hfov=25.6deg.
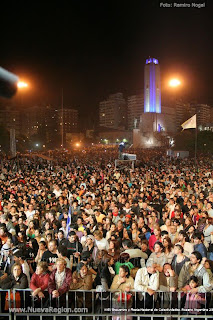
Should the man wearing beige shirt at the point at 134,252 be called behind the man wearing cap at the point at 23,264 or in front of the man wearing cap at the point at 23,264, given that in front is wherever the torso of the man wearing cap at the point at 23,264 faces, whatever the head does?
behind

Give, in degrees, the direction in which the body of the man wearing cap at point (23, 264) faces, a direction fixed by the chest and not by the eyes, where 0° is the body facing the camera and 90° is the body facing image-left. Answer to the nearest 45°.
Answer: approximately 45°

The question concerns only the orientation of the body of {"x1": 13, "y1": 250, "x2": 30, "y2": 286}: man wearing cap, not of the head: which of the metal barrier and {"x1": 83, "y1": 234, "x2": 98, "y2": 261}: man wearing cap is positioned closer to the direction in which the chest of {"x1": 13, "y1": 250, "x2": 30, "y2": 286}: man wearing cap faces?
the metal barrier

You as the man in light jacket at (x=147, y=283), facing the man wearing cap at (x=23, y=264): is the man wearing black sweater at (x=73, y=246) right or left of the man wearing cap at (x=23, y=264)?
right

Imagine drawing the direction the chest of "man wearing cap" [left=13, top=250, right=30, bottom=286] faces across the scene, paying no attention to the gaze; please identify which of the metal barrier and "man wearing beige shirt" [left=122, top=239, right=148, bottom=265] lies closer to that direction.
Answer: the metal barrier

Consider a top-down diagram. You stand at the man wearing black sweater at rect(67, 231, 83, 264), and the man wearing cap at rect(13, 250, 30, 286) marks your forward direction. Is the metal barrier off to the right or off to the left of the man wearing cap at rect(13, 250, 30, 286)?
left

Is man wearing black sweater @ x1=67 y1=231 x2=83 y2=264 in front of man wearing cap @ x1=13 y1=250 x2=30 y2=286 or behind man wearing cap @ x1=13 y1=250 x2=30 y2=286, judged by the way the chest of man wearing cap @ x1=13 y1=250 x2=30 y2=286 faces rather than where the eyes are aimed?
behind

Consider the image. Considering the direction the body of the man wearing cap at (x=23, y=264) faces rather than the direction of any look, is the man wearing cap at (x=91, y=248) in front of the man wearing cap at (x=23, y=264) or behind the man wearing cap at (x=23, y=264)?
behind

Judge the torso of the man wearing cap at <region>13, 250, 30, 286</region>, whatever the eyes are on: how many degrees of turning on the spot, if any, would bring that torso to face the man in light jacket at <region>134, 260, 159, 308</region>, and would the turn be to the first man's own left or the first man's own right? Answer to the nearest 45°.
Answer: approximately 90° to the first man's own left
